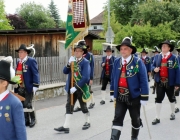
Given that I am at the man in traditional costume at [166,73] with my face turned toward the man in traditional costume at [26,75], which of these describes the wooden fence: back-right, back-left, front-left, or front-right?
front-right

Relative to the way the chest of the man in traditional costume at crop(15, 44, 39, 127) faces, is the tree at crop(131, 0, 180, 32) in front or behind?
behind

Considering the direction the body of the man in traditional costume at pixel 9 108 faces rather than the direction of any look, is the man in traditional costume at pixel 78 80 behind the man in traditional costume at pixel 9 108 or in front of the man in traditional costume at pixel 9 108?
behind

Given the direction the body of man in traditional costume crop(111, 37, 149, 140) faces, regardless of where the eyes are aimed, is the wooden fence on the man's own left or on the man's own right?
on the man's own right

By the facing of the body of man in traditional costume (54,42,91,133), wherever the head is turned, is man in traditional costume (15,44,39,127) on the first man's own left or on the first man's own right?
on the first man's own right

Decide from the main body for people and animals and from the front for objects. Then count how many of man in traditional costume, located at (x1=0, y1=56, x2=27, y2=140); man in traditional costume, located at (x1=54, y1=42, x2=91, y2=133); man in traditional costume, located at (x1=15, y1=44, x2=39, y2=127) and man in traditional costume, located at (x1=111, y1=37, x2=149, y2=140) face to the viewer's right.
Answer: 0

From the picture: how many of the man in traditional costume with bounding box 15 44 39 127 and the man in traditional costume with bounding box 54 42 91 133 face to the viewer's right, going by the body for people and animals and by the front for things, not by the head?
0

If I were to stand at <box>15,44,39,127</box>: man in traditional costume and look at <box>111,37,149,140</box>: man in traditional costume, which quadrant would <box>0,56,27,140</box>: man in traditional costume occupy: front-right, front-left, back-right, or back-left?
front-right

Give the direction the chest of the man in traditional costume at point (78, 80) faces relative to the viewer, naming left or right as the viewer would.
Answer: facing the viewer and to the left of the viewer
